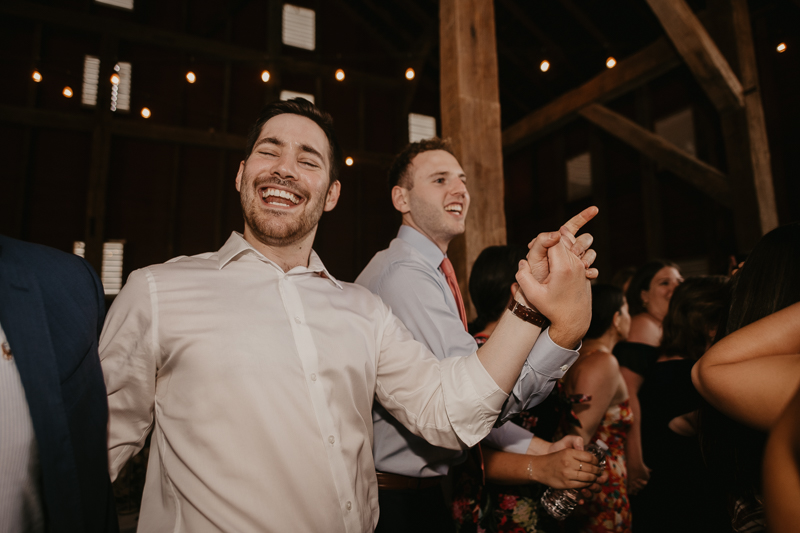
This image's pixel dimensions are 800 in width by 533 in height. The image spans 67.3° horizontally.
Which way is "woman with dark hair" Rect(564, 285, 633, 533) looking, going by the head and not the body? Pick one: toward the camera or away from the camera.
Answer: away from the camera

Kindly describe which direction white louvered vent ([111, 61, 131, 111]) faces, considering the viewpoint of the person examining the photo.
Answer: facing the viewer

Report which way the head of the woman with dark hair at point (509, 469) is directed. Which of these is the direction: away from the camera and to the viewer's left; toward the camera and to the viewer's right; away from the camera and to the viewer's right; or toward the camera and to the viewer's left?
away from the camera and to the viewer's right

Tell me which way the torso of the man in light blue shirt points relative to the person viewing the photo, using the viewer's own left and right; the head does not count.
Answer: facing to the right of the viewer

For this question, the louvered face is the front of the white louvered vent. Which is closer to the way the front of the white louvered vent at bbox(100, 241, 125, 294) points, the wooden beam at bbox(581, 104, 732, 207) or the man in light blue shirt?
the man in light blue shirt

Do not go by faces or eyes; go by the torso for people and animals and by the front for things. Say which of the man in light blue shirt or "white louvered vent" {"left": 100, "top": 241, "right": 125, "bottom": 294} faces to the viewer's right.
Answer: the man in light blue shirt

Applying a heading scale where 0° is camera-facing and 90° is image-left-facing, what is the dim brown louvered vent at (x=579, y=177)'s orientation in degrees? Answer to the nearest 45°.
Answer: approximately 45°

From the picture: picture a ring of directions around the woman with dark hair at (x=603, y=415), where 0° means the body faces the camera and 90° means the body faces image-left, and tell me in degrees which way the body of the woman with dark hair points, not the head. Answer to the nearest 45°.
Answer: approximately 225°

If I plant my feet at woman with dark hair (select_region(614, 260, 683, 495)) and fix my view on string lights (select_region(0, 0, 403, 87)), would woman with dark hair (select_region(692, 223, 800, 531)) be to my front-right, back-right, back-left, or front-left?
back-left

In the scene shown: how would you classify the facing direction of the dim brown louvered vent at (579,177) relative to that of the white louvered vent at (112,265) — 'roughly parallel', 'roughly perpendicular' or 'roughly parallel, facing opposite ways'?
roughly perpendicular

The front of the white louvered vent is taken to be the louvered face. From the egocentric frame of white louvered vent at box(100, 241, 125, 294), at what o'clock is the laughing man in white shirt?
The laughing man in white shirt is roughly at 12 o'clock from the white louvered vent.

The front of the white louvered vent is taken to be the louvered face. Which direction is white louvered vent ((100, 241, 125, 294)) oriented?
toward the camera

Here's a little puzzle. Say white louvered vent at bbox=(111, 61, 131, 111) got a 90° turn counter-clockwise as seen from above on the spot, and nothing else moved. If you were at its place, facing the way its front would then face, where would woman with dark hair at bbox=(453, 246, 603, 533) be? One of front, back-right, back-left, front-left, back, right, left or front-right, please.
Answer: right
